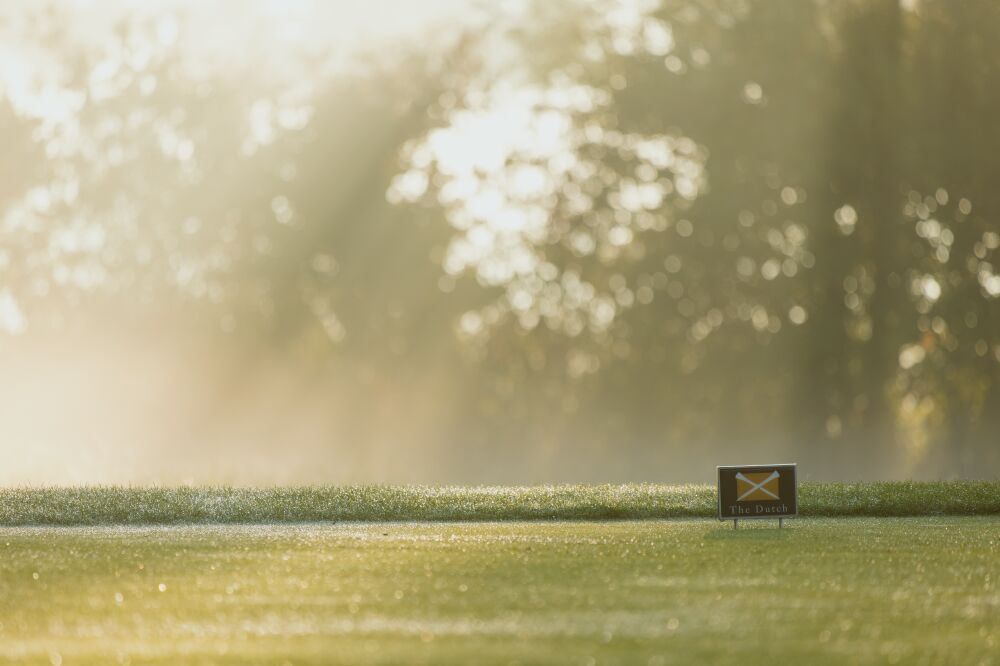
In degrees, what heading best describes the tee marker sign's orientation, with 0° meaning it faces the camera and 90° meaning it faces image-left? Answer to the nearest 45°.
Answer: approximately 0°
